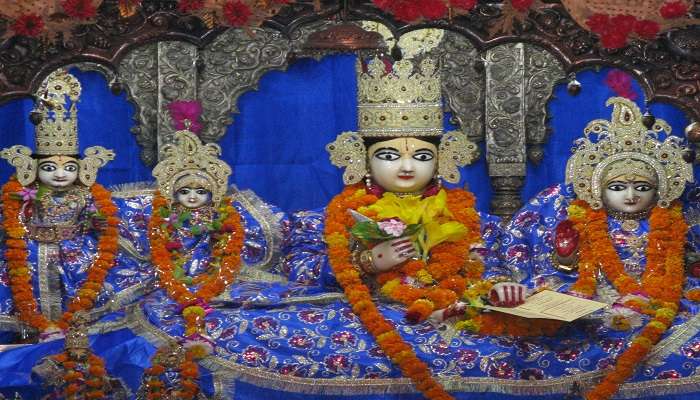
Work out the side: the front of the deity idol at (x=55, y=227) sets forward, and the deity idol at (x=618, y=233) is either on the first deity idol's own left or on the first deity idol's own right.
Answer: on the first deity idol's own left

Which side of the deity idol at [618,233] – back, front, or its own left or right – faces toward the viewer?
front

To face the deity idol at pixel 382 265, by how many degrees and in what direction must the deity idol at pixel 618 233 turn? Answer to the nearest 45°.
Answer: approximately 90° to its right

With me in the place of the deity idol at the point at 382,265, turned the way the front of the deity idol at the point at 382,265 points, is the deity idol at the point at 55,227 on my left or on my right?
on my right

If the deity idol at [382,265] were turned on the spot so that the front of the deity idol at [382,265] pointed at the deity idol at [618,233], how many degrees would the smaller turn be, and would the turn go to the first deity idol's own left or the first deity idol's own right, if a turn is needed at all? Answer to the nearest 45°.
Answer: approximately 90° to the first deity idol's own left

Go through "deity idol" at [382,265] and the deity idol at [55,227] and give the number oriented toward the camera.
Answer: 2

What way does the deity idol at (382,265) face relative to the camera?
toward the camera

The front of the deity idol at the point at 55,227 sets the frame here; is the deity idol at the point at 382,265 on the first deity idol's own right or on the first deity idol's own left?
on the first deity idol's own left
